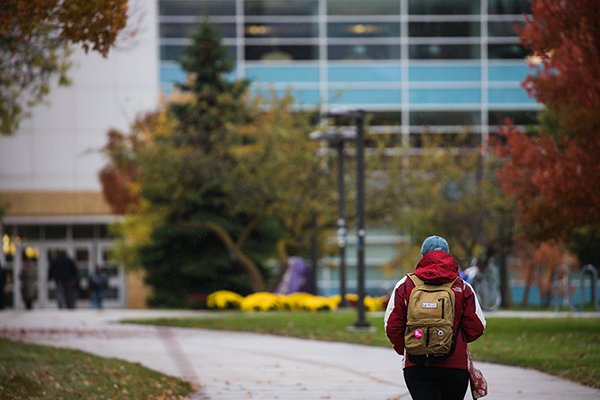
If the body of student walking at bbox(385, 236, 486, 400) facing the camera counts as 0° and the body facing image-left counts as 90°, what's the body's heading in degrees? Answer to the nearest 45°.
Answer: approximately 180°

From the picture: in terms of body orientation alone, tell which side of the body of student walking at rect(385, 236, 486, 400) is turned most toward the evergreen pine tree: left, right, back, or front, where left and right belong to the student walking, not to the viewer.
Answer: front

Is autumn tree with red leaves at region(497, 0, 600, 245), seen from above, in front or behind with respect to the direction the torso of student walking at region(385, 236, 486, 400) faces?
in front

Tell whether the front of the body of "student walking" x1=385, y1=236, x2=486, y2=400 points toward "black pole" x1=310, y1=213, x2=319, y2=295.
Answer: yes

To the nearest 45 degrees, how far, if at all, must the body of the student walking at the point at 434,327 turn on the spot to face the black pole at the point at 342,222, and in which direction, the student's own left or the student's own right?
0° — they already face it

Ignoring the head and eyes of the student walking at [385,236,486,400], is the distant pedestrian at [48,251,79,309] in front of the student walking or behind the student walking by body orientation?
in front

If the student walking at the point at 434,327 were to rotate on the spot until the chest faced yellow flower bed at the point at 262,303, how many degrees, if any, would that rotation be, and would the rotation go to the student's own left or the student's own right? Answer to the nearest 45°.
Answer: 0° — they already face it

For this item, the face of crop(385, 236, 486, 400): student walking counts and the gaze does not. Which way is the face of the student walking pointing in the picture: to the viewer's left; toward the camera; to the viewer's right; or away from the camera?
away from the camera
